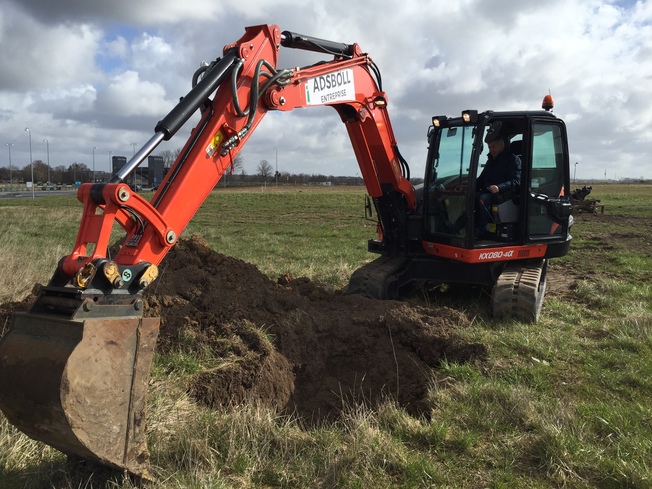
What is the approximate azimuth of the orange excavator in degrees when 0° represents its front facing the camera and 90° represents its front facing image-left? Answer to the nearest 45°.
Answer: approximately 45°

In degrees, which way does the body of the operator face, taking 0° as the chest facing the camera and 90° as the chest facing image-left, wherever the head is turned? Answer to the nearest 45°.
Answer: approximately 45°
